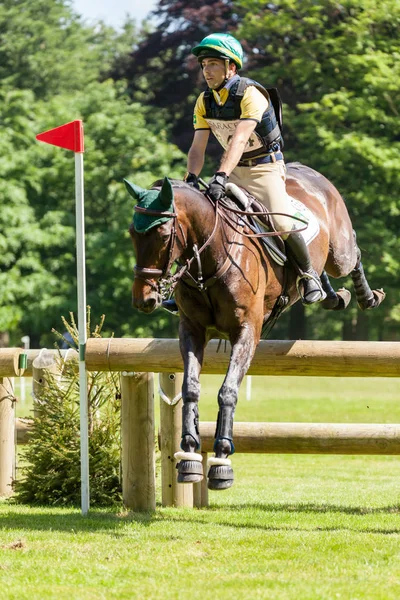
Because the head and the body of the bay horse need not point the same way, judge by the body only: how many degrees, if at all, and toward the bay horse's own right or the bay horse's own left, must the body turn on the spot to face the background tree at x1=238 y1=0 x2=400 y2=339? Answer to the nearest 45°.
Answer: approximately 135° to the bay horse's own right

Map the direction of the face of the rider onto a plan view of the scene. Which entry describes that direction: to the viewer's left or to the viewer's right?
to the viewer's left

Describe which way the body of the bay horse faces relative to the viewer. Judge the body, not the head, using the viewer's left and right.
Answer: facing the viewer and to the left of the viewer

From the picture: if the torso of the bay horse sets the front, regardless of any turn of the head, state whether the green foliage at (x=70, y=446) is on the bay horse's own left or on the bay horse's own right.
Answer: on the bay horse's own right

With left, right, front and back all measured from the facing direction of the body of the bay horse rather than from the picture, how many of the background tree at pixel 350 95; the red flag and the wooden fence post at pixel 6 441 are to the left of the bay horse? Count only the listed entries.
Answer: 0

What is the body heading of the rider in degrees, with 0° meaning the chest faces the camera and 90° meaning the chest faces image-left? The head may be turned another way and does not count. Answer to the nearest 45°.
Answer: approximately 45°
